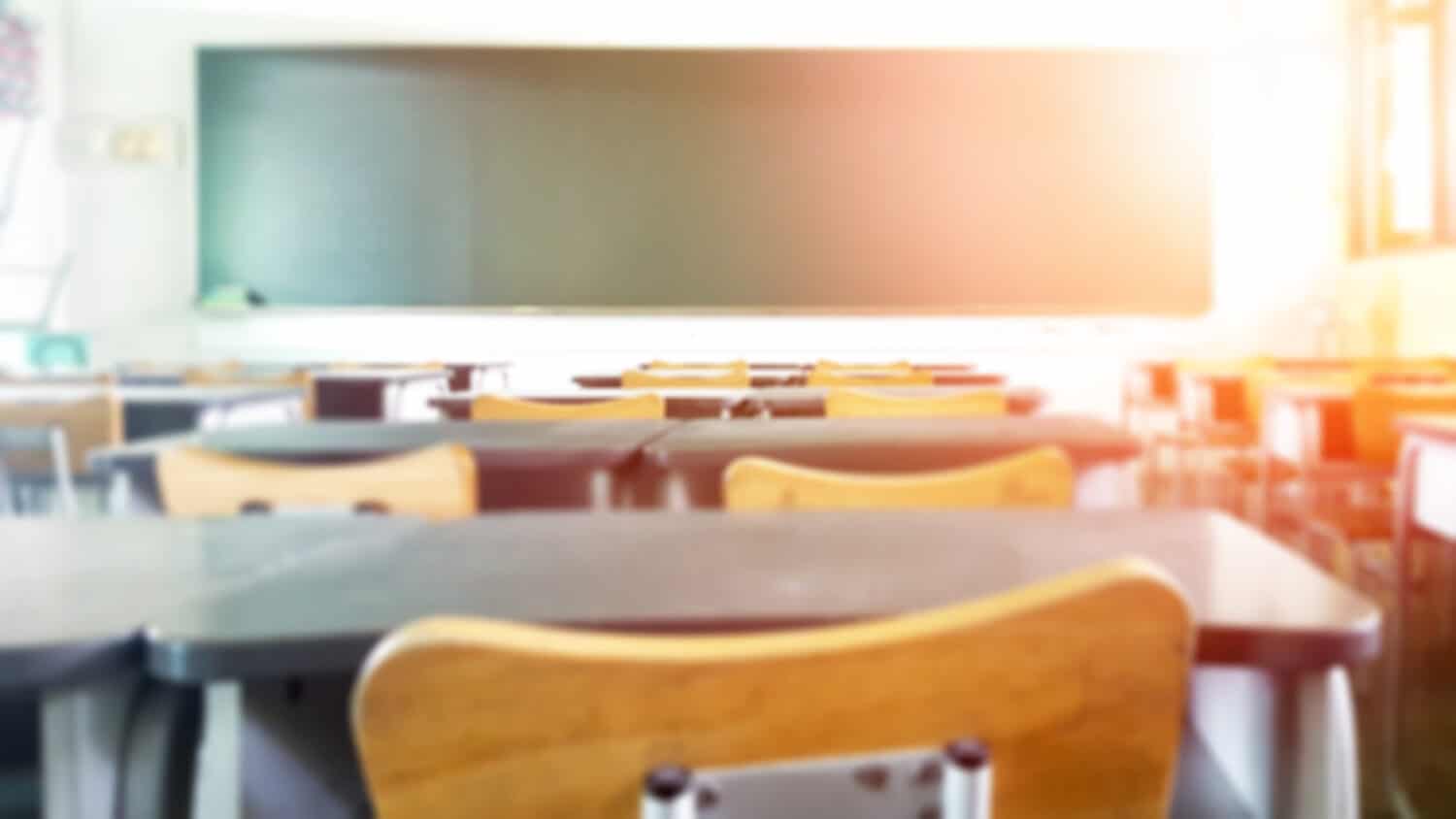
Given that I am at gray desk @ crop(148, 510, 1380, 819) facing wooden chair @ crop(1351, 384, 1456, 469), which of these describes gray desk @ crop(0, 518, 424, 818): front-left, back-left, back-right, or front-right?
back-left

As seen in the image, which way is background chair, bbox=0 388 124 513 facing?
away from the camera

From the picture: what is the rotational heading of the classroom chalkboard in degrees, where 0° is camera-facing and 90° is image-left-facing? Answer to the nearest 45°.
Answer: approximately 0°
